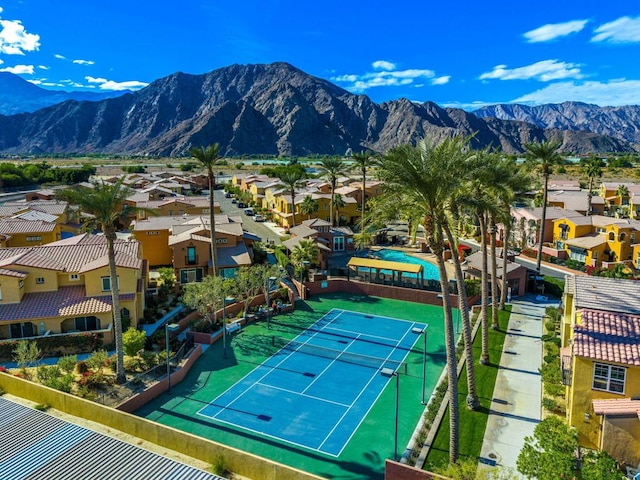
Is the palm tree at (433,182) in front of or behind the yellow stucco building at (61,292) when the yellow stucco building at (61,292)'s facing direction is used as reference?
in front

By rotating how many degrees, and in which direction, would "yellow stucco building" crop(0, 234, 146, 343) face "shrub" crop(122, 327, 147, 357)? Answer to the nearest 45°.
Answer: approximately 45° to its left

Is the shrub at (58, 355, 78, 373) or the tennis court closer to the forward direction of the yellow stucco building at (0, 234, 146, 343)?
the shrub

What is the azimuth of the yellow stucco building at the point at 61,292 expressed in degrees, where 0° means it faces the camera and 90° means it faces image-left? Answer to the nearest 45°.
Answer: approximately 0°

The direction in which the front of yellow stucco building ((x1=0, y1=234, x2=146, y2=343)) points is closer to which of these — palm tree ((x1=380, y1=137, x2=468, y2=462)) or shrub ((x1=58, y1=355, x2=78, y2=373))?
the shrub

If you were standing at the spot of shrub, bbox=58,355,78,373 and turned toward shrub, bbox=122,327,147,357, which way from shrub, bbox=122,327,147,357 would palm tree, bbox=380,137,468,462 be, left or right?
right

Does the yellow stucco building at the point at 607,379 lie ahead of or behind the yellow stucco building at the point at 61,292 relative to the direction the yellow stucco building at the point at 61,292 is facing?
ahead

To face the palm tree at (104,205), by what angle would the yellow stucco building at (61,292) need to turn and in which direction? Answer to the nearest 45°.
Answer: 0° — it already faces it
